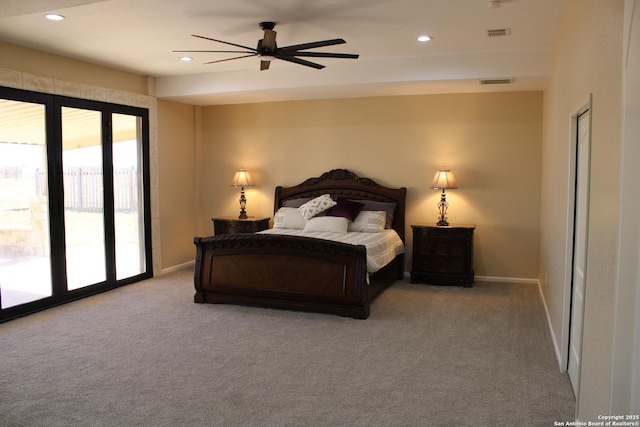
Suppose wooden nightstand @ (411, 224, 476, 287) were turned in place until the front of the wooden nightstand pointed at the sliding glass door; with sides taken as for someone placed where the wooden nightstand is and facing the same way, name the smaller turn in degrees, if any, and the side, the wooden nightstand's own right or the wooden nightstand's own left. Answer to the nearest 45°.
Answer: approximately 45° to the wooden nightstand's own right

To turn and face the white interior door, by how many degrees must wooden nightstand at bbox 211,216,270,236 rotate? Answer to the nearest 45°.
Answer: approximately 45° to its left

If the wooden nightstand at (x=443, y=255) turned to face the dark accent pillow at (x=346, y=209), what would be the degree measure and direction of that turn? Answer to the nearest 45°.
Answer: approximately 90° to its right

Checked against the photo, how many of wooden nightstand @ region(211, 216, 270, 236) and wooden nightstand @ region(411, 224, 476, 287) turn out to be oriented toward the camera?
2

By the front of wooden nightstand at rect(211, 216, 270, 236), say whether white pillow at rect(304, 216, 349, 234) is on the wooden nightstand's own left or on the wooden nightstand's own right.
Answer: on the wooden nightstand's own left

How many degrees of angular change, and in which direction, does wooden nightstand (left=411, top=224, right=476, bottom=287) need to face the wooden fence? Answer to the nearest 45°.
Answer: approximately 90° to its right

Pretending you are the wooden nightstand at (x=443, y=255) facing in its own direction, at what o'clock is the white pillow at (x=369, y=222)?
The white pillow is roughly at 3 o'clock from the wooden nightstand.

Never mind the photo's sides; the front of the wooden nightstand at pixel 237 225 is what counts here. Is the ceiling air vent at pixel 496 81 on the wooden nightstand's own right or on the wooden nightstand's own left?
on the wooden nightstand's own left

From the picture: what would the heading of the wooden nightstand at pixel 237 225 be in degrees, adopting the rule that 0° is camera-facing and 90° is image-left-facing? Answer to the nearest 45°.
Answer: approximately 0°

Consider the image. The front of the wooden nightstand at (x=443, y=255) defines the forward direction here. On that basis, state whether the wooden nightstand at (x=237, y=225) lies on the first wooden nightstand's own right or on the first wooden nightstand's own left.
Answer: on the first wooden nightstand's own right
